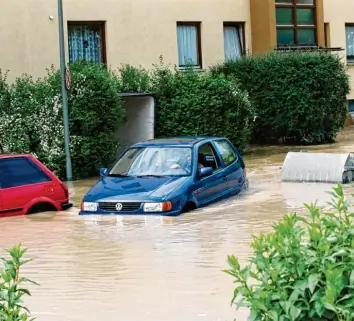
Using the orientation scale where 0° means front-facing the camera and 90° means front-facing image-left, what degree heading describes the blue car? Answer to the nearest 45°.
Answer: approximately 45°

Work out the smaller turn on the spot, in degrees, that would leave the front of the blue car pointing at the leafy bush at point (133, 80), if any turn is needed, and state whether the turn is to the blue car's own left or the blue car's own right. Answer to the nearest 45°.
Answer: approximately 135° to the blue car's own right

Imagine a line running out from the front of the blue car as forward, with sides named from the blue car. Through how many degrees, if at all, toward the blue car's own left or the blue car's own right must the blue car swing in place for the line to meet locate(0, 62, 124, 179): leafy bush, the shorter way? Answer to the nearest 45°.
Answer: approximately 135° to the blue car's own right

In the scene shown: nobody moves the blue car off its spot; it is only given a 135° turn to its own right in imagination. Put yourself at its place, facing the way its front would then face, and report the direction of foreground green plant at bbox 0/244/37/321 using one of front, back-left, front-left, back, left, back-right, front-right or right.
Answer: back

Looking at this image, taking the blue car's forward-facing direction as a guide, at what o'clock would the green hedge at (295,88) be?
The green hedge is roughly at 5 o'clock from the blue car.

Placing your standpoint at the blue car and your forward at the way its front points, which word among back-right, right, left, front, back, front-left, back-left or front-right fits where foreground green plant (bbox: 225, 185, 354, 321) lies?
front-left

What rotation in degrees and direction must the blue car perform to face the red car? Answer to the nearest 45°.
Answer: approximately 45° to its right

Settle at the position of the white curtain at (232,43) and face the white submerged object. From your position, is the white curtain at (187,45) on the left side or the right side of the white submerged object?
right

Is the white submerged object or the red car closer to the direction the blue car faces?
the red car

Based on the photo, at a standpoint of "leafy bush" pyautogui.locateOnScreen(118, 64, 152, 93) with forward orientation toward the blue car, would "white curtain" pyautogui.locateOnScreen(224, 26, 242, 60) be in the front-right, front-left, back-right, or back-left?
back-left

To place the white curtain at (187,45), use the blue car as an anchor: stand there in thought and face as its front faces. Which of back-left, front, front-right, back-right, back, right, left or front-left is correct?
back-right

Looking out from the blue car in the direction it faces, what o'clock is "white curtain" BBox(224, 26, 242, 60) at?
The white curtain is roughly at 5 o'clock from the blue car.
